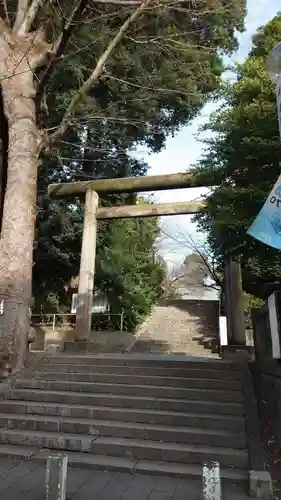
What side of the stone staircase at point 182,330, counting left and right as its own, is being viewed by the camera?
front

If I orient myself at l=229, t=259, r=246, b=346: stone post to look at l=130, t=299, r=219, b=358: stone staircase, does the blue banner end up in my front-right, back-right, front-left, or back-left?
back-left

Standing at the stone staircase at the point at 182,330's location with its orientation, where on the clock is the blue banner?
The blue banner is roughly at 12 o'clock from the stone staircase.

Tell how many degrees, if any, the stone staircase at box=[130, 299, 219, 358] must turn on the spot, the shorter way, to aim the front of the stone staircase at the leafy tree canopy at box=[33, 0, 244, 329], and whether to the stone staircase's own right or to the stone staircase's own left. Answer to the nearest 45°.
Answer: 0° — it already faces it

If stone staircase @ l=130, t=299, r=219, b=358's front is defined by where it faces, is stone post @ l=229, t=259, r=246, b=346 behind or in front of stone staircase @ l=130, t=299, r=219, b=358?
in front

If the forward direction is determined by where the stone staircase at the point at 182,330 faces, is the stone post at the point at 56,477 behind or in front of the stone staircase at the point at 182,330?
in front

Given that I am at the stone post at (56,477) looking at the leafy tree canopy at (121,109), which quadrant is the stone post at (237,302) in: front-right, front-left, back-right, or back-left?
front-right
